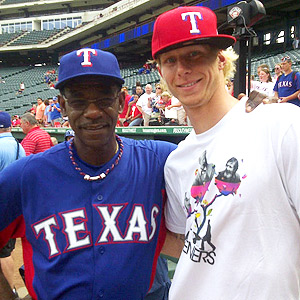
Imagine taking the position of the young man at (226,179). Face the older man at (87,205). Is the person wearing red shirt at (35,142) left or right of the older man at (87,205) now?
right

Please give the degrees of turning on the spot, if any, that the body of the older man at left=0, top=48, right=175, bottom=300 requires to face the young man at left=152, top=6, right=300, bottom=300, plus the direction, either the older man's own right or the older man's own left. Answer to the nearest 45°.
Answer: approximately 45° to the older man's own left

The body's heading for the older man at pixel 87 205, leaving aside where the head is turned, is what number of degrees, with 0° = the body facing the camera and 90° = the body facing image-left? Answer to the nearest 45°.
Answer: approximately 0°

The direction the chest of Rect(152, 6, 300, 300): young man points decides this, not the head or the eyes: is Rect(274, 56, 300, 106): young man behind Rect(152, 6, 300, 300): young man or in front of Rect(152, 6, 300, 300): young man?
behind

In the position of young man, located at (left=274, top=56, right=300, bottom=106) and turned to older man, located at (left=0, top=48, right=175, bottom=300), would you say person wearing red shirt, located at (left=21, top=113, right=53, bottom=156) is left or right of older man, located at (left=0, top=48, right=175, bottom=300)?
right

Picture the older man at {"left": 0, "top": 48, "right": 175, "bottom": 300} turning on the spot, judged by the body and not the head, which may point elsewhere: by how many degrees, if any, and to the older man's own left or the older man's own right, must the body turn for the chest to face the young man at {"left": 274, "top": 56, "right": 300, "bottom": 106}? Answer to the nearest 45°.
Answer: approximately 135° to the older man's own left
